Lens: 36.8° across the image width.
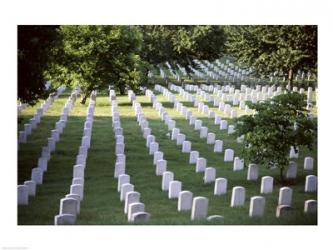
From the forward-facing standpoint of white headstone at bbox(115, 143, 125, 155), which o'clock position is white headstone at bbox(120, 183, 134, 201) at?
white headstone at bbox(120, 183, 134, 201) is roughly at 12 o'clock from white headstone at bbox(115, 143, 125, 155).

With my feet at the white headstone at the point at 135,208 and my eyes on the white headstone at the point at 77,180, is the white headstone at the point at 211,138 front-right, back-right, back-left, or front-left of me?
front-right

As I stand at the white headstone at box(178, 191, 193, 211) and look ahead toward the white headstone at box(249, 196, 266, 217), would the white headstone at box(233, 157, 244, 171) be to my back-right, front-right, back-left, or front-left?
front-left

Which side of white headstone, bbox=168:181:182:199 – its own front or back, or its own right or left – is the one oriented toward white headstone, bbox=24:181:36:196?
right

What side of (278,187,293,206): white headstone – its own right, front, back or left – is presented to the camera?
front

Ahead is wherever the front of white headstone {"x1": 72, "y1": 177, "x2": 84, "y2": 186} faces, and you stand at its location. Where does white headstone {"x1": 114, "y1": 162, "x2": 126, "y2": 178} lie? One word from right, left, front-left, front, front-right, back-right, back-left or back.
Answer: back-left

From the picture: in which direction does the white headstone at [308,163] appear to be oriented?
toward the camera

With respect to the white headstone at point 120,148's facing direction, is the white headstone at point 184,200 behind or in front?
in front

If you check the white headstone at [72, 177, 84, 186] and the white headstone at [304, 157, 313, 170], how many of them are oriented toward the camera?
2

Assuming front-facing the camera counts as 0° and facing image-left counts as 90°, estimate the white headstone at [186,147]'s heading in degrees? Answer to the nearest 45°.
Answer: approximately 0°

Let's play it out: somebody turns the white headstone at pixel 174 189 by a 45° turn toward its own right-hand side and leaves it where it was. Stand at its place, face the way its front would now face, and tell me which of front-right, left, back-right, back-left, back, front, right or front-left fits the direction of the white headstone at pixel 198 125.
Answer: back-right

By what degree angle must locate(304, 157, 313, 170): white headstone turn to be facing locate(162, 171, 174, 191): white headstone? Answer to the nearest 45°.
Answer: approximately 45° to its right

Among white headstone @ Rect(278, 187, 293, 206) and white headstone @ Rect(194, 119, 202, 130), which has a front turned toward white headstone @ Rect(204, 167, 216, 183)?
white headstone @ Rect(194, 119, 202, 130)

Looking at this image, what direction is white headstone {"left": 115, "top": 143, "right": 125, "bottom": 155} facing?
toward the camera
